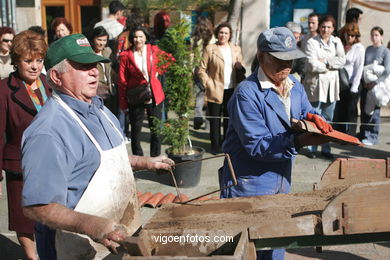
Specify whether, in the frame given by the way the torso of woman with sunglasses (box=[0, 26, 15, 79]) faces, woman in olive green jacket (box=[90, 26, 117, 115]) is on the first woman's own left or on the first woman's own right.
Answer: on the first woman's own left

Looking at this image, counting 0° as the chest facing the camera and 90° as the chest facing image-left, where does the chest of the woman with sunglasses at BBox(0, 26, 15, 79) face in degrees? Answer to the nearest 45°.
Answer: approximately 315°

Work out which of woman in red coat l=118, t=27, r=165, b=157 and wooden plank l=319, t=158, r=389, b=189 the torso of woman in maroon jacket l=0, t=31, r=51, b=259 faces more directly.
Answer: the wooden plank

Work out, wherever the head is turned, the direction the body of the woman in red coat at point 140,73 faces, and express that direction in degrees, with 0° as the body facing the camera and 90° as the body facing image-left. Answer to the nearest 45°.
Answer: approximately 0°

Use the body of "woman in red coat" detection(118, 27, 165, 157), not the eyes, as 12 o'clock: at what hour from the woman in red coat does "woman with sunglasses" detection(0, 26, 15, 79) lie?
The woman with sunglasses is roughly at 2 o'clock from the woman in red coat.

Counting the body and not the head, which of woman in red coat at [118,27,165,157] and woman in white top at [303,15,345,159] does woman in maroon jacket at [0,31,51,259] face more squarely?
the woman in white top

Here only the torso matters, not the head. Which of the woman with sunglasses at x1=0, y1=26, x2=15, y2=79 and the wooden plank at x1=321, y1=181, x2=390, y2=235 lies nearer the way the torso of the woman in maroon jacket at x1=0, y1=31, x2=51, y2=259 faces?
the wooden plank

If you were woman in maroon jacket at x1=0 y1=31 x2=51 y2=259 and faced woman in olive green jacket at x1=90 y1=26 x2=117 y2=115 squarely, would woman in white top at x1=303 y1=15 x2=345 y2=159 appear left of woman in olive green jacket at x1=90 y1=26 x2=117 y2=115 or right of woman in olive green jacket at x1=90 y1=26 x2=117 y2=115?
right
